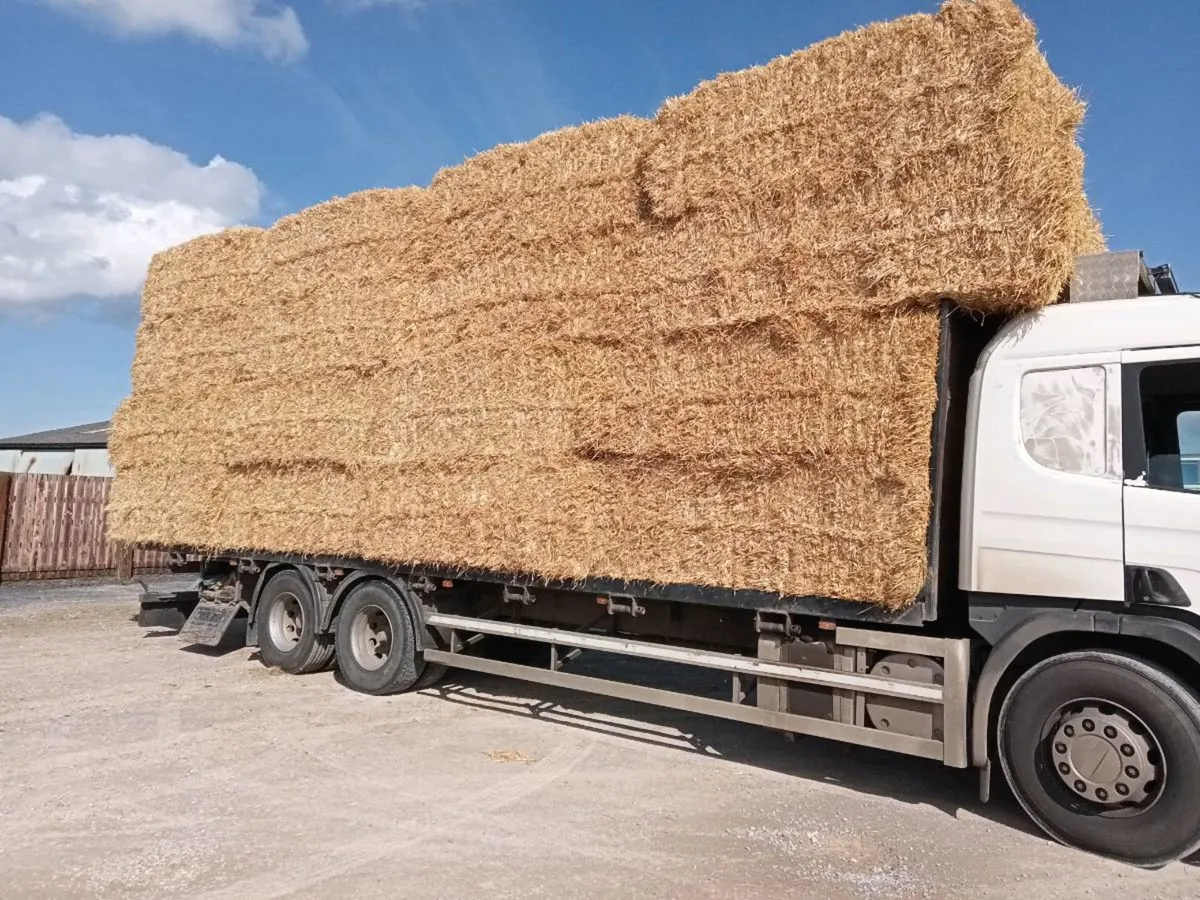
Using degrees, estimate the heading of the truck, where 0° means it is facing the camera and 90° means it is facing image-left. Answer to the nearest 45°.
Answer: approximately 315°

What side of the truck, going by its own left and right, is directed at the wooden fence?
back
